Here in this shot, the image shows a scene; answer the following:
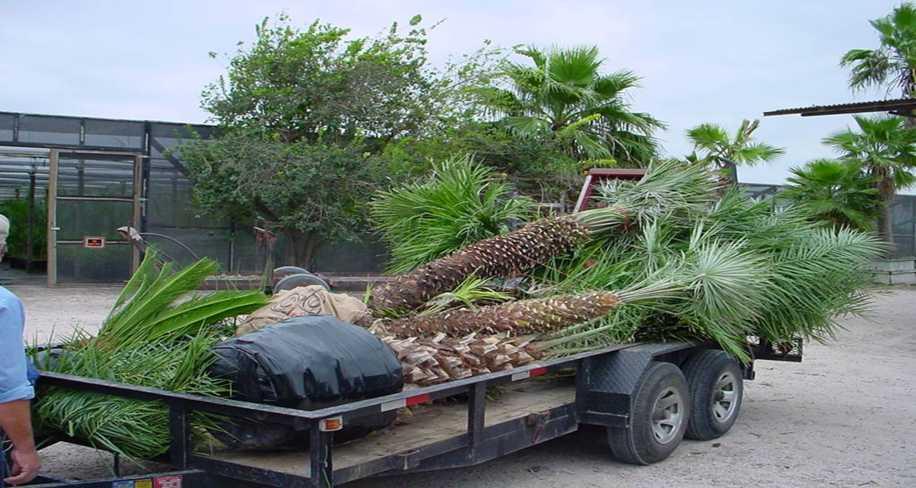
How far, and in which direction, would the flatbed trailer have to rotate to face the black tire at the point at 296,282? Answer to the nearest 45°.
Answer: approximately 90° to its right

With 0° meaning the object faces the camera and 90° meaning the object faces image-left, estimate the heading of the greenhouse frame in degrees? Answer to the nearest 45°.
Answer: approximately 0°

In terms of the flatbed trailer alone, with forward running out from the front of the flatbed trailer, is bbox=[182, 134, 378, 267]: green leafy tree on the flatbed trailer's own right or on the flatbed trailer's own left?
on the flatbed trailer's own right

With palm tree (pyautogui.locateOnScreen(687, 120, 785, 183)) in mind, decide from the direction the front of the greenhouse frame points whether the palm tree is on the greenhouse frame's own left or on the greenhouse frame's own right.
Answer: on the greenhouse frame's own left

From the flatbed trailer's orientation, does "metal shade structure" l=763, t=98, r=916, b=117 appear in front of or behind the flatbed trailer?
behind

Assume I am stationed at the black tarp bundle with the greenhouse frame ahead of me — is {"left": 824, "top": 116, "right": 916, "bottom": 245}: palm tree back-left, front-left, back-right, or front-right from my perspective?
front-right

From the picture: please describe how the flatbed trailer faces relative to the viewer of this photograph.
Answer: facing the viewer and to the left of the viewer

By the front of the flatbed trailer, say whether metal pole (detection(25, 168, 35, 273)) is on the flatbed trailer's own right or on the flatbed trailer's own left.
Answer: on the flatbed trailer's own right

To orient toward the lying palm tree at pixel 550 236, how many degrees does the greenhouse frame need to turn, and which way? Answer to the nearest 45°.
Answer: approximately 45° to its left

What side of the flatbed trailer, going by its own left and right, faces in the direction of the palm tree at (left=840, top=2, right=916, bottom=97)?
back

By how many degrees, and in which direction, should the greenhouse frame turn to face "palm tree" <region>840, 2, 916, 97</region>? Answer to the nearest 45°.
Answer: approximately 90° to its left
